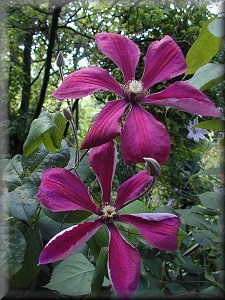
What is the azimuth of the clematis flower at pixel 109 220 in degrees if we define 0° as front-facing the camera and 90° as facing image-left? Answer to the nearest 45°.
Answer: approximately 0°

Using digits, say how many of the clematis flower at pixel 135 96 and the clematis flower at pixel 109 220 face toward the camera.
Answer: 2
